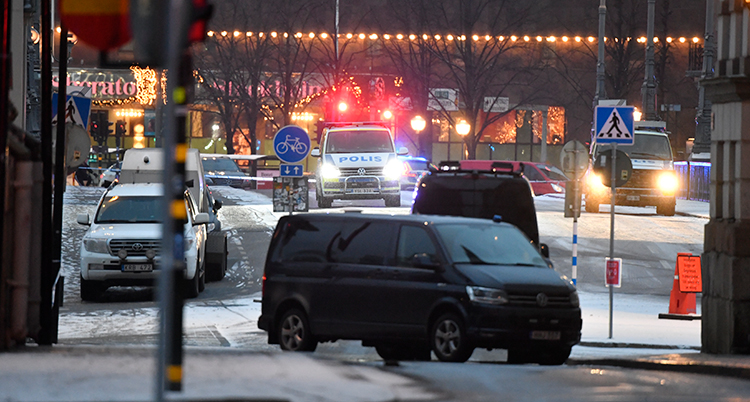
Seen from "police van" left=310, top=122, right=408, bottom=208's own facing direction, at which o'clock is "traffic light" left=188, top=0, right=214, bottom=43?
The traffic light is roughly at 12 o'clock from the police van.

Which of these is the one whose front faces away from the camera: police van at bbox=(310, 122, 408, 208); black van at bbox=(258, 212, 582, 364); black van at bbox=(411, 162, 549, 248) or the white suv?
black van at bbox=(411, 162, 549, 248)

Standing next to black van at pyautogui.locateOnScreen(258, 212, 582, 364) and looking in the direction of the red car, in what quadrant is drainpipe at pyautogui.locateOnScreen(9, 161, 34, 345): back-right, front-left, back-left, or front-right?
back-left

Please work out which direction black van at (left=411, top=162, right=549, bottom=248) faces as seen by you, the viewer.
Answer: facing away from the viewer

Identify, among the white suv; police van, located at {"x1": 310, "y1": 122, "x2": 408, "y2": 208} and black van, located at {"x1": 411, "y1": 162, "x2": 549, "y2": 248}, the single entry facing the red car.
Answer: the black van

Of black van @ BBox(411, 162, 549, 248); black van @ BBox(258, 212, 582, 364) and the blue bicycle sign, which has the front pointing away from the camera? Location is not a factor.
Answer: black van @ BBox(411, 162, 549, 248)

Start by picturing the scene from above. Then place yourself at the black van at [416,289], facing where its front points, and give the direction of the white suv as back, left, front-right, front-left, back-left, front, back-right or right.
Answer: back

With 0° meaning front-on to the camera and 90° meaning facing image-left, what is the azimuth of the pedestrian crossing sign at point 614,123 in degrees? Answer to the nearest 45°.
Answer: approximately 0°

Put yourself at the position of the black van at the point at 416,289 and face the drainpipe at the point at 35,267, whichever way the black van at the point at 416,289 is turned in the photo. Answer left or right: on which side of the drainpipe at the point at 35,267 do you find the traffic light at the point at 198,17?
left
